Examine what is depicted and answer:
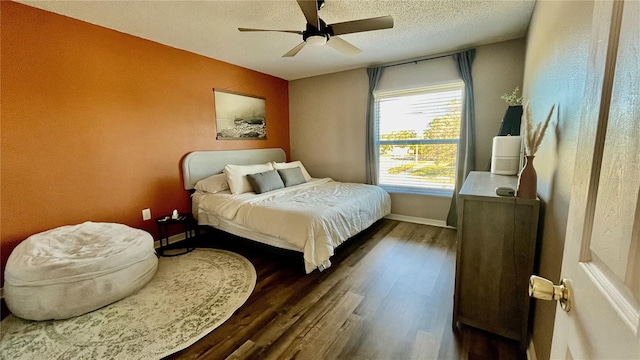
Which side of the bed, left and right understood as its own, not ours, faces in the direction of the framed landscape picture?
back

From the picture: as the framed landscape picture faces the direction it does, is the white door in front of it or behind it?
in front

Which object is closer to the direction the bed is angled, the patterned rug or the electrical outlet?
the patterned rug

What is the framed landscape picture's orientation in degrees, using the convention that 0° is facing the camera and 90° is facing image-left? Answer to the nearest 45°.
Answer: approximately 315°

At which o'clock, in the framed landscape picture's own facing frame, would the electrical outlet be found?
The electrical outlet is roughly at 3 o'clock from the framed landscape picture.

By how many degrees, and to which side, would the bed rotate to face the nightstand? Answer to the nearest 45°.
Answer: approximately 135° to its right

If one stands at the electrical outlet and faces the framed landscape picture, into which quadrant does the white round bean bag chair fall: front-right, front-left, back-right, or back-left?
back-right

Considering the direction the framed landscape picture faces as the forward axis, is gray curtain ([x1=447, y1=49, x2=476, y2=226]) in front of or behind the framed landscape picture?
in front

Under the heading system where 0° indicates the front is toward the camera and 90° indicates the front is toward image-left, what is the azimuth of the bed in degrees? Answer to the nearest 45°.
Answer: approximately 315°
